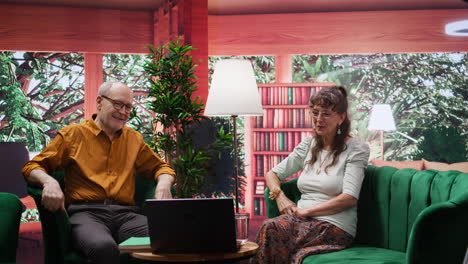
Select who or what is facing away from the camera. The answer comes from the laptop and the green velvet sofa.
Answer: the laptop

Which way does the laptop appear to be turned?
away from the camera

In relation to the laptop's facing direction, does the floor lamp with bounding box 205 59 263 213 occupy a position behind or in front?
in front

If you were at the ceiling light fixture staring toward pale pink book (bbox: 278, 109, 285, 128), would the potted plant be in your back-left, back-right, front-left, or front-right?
front-left

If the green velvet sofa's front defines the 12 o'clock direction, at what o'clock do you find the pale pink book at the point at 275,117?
The pale pink book is roughly at 4 o'clock from the green velvet sofa.

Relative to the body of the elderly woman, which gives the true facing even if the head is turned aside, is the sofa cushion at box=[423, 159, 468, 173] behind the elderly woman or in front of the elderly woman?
behind

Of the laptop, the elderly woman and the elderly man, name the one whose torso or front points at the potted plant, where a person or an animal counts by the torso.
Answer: the laptop

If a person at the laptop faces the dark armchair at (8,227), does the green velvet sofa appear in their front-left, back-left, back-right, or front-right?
back-right

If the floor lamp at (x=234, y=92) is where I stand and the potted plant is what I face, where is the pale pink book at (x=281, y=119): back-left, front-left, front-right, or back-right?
front-right

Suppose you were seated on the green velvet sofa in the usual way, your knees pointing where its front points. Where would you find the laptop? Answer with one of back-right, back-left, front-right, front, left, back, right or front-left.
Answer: front

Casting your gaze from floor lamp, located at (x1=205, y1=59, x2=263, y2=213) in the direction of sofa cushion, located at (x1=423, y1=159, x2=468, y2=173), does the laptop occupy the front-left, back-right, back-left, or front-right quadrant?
back-right

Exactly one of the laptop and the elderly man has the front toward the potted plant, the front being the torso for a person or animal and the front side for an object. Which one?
the laptop

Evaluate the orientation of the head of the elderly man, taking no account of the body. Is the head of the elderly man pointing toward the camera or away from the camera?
toward the camera

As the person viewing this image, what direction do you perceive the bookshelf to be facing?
facing the viewer

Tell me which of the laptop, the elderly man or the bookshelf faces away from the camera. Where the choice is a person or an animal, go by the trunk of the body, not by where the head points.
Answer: the laptop

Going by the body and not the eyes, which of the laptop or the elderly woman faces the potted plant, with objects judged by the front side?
the laptop

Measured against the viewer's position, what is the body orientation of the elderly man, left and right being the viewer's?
facing the viewer and to the right of the viewer

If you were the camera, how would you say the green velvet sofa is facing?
facing the viewer and to the left of the viewer

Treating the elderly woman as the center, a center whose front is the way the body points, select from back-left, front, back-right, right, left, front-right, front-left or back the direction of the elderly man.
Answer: front-right
